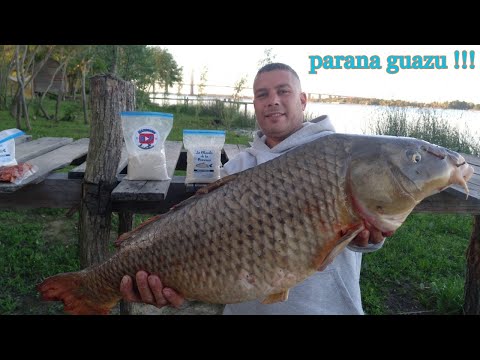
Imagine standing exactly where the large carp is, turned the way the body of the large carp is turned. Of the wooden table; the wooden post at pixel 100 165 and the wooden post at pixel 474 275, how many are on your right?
0

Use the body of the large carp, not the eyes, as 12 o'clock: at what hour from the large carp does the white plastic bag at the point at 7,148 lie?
The white plastic bag is roughly at 7 o'clock from the large carp.

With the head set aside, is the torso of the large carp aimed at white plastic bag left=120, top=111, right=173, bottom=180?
no

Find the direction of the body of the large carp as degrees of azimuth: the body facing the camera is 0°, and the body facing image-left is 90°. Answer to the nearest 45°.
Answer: approximately 270°

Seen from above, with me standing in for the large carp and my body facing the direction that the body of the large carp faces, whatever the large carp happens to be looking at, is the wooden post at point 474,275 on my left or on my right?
on my left

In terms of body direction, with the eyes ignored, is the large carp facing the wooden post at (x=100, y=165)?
no
